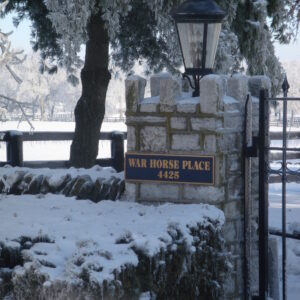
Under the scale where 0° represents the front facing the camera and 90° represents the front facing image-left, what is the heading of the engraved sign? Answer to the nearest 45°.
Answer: approximately 0°

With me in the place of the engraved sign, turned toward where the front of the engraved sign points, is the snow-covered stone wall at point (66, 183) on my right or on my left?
on my right

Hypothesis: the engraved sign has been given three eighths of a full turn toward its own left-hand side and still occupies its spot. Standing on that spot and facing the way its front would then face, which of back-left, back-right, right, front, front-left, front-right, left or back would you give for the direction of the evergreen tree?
front-left
